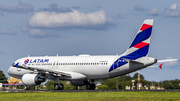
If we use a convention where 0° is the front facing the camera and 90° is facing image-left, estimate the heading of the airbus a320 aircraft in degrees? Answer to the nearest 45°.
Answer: approximately 135°
